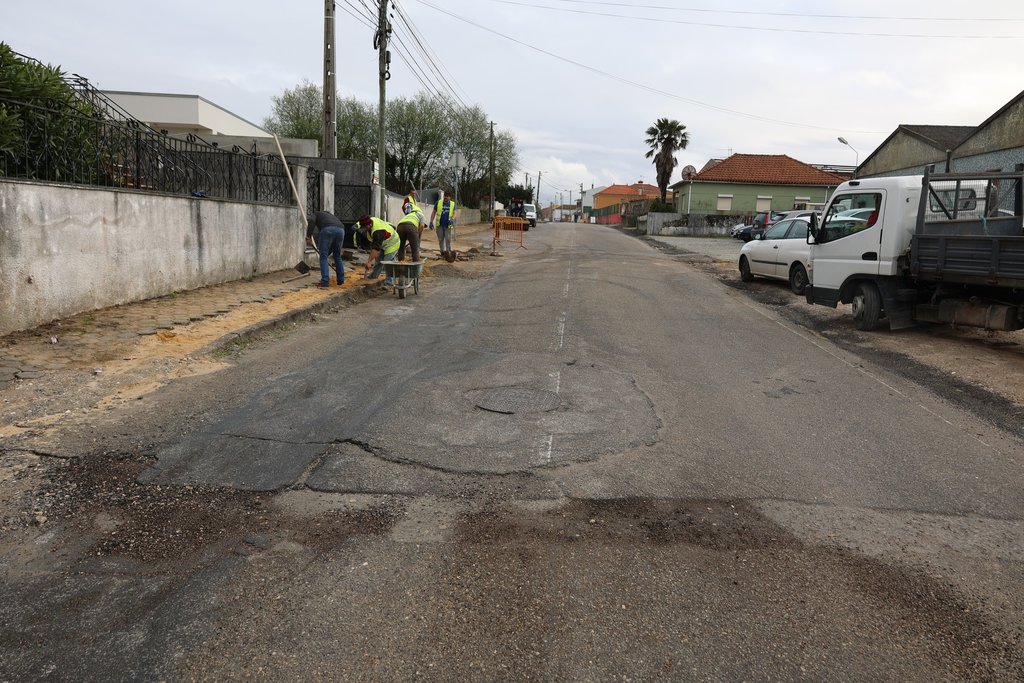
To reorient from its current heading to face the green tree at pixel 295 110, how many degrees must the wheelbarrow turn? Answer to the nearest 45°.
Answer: approximately 180°

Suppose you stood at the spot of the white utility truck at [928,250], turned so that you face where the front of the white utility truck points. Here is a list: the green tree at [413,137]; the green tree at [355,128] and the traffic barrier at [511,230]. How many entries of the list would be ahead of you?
3

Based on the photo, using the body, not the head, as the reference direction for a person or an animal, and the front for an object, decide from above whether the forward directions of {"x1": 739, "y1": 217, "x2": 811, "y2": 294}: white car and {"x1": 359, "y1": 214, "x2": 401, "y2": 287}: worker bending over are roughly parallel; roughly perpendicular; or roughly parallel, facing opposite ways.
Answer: roughly perpendicular

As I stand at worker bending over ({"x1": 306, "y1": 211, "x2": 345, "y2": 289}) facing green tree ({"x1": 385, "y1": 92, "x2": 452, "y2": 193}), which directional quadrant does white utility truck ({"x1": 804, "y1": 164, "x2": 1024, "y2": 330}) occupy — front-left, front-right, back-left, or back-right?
back-right

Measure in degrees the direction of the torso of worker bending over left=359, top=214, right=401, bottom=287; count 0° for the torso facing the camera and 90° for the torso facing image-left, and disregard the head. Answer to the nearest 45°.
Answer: approximately 90°

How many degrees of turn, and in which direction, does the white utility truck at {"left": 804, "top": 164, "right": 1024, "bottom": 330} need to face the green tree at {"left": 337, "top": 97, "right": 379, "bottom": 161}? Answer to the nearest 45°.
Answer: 0° — it already faces it

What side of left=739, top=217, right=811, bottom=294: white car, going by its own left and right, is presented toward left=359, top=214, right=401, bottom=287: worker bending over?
left

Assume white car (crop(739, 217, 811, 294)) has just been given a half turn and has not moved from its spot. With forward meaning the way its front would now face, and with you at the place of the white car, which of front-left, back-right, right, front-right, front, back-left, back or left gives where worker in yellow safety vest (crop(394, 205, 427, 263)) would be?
right
